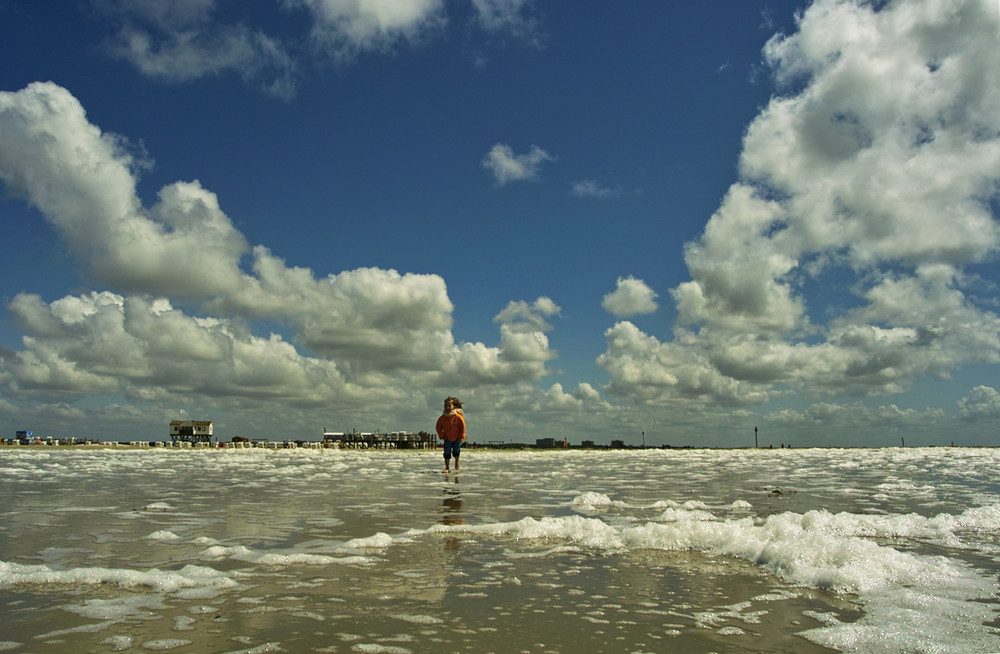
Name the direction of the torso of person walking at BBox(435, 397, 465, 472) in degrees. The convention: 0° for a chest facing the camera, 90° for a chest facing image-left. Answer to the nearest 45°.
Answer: approximately 0°
